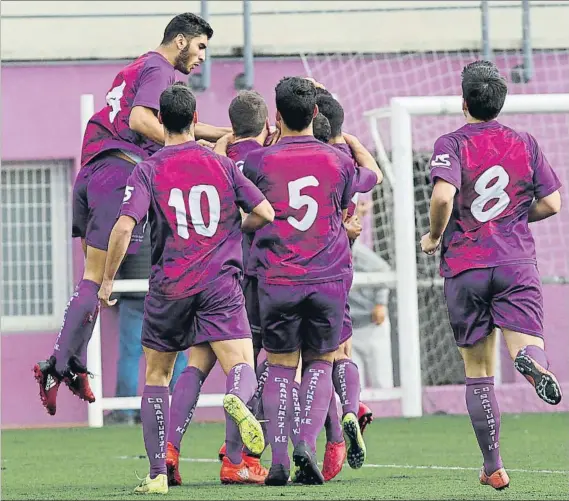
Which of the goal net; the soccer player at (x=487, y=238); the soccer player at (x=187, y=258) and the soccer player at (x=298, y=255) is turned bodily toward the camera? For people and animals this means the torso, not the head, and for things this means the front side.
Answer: the goal net

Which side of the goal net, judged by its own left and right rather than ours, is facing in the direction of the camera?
front

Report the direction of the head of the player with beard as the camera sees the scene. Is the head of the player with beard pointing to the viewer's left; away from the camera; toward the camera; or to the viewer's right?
to the viewer's right

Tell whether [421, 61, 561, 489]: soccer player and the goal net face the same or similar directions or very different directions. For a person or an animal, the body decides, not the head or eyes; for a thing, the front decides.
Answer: very different directions

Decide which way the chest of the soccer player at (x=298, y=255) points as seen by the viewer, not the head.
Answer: away from the camera

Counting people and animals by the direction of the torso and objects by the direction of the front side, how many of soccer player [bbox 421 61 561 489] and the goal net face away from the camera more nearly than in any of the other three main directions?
1

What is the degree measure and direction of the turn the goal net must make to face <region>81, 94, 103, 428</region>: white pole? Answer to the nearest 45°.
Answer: approximately 45° to its right

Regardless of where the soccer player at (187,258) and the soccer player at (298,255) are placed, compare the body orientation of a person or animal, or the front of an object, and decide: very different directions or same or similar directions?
same or similar directions

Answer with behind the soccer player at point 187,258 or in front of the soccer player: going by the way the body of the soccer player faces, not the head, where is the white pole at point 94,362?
in front

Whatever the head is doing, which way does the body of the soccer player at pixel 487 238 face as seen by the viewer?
away from the camera

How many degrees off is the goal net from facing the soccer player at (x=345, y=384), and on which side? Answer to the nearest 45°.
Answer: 0° — it already faces them

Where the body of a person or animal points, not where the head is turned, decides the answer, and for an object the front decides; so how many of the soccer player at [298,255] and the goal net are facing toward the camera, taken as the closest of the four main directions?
1

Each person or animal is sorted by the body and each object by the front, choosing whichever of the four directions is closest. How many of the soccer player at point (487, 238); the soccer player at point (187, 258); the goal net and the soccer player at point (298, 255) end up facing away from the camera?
3

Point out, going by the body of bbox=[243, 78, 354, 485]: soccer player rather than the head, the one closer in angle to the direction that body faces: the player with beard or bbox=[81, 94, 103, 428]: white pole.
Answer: the white pole

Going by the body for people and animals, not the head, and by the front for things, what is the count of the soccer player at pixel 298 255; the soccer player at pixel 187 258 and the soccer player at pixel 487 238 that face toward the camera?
0

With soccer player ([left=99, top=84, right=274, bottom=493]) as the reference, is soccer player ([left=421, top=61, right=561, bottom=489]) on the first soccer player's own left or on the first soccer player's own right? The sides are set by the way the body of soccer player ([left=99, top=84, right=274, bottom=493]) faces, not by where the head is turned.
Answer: on the first soccer player's own right

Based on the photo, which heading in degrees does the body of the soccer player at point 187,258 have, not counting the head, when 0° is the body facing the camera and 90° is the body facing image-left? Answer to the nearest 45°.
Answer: approximately 180°

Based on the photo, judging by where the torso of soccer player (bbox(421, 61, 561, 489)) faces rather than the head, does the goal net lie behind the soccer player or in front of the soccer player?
in front
